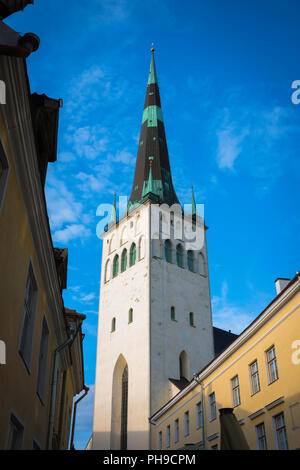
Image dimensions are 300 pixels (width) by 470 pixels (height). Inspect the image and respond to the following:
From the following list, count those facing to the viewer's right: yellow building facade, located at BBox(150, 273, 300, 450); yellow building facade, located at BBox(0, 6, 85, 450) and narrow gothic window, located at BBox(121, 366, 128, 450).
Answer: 1

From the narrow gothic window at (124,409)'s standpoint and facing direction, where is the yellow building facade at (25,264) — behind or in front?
in front

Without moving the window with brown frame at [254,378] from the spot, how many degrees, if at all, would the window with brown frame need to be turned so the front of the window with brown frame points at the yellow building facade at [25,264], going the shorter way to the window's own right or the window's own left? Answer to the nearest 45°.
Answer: approximately 45° to the window's own left

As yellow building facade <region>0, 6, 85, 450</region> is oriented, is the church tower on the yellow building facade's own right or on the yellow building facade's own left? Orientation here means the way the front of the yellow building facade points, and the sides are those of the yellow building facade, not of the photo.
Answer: on the yellow building facade's own left

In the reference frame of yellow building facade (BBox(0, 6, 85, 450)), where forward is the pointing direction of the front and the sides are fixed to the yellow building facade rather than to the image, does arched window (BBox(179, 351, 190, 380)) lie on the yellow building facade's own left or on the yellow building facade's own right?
on the yellow building facade's own left

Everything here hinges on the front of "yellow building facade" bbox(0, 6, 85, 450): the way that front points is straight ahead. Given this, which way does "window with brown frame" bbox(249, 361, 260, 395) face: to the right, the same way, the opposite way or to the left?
the opposite way

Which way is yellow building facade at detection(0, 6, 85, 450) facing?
to the viewer's right

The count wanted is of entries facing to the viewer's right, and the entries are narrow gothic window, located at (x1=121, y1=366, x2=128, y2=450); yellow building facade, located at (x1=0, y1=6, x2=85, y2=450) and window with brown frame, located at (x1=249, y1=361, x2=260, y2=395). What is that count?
1

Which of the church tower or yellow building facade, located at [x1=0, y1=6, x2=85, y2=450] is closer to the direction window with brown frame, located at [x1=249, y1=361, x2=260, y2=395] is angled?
the yellow building facade

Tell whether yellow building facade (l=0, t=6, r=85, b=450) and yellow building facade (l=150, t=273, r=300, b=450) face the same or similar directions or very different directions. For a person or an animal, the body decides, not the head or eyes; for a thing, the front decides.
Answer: very different directions

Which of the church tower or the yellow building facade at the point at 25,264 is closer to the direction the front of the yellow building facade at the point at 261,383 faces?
the yellow building facade
